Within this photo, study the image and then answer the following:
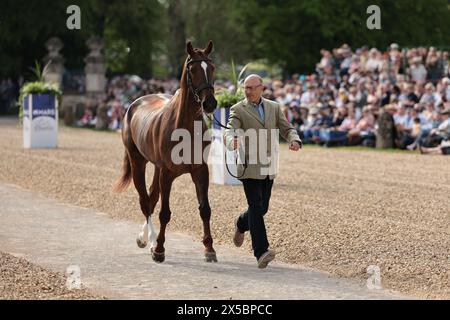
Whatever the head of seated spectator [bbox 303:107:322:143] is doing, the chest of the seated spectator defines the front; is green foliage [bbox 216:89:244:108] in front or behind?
in front

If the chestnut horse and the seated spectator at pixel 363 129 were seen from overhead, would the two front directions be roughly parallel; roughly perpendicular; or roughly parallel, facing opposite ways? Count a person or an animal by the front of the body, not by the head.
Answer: roughly perpendicular

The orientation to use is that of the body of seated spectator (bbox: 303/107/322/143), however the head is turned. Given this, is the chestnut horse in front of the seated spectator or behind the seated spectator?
in front

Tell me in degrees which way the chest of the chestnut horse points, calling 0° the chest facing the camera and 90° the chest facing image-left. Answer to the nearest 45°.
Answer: approximately 315°

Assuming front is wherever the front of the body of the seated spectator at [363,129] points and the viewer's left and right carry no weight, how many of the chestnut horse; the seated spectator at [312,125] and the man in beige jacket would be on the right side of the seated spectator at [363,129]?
1

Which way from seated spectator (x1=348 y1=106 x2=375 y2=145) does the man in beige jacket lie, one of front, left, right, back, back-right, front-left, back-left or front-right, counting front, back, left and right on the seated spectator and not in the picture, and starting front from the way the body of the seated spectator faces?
front-left

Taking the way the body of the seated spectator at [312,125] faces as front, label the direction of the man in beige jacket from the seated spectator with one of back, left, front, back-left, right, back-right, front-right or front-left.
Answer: front-left

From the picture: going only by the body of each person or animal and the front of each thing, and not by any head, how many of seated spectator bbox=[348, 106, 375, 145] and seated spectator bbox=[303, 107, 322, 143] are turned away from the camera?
0

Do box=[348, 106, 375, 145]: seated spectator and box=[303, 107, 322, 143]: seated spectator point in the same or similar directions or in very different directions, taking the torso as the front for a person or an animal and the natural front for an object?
same or similar directions

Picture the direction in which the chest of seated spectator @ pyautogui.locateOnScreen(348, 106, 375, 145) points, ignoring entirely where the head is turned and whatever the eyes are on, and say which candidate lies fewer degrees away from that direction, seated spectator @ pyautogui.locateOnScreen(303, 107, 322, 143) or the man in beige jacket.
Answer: the man in beige jacket

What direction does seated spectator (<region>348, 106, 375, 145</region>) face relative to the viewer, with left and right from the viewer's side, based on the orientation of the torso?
facing the viewer and to the left of the viewer
